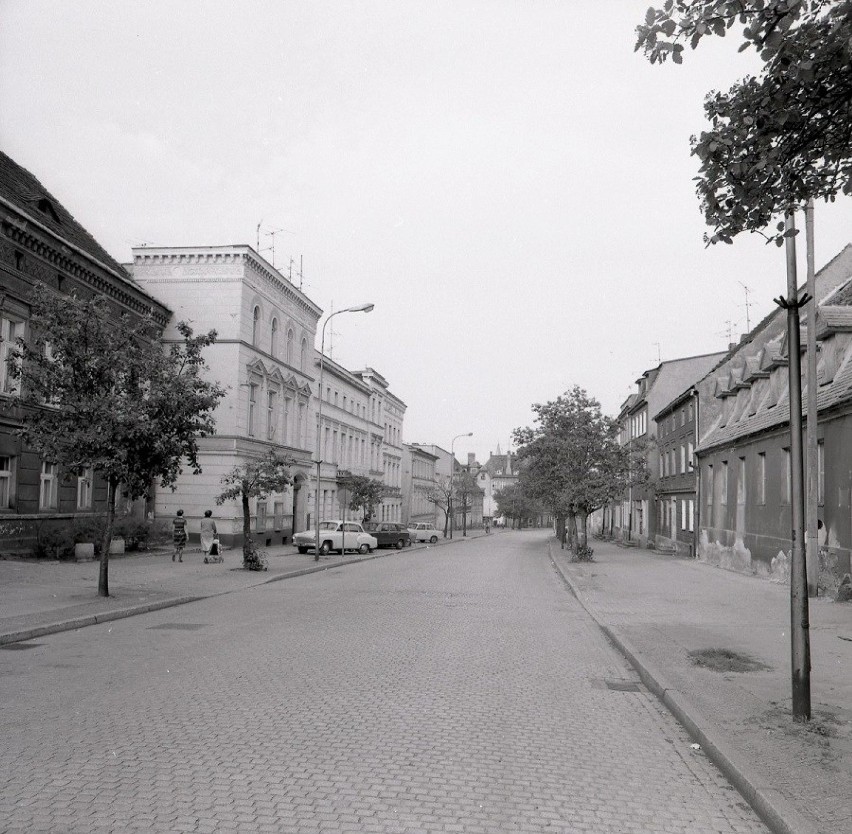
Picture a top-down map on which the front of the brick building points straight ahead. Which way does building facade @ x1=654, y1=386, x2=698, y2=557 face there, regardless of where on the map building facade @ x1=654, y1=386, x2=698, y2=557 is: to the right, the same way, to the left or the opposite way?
the opposite way

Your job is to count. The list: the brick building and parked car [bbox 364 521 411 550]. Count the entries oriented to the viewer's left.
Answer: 1

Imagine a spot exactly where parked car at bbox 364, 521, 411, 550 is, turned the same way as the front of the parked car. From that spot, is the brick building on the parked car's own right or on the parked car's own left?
on the parked car's own right

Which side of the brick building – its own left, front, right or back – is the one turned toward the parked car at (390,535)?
left

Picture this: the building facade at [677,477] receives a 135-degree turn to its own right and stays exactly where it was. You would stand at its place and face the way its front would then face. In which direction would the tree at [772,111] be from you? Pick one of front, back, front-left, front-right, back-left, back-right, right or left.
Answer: back-right

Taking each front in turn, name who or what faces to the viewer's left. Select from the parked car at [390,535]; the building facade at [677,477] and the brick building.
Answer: the building facade

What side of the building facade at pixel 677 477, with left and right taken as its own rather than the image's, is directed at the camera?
left

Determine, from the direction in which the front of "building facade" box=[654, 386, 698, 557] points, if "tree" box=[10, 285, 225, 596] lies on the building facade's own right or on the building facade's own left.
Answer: on the building facade's own left

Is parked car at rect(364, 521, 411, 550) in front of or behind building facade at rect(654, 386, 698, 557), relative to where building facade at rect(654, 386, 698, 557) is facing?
in front
